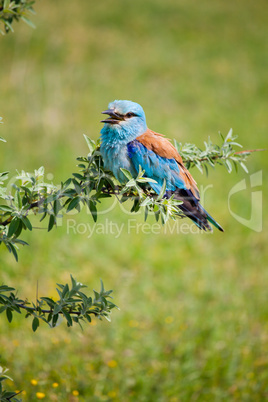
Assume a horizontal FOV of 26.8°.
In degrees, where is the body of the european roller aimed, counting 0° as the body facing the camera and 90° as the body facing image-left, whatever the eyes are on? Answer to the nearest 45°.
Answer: approximately 90°
